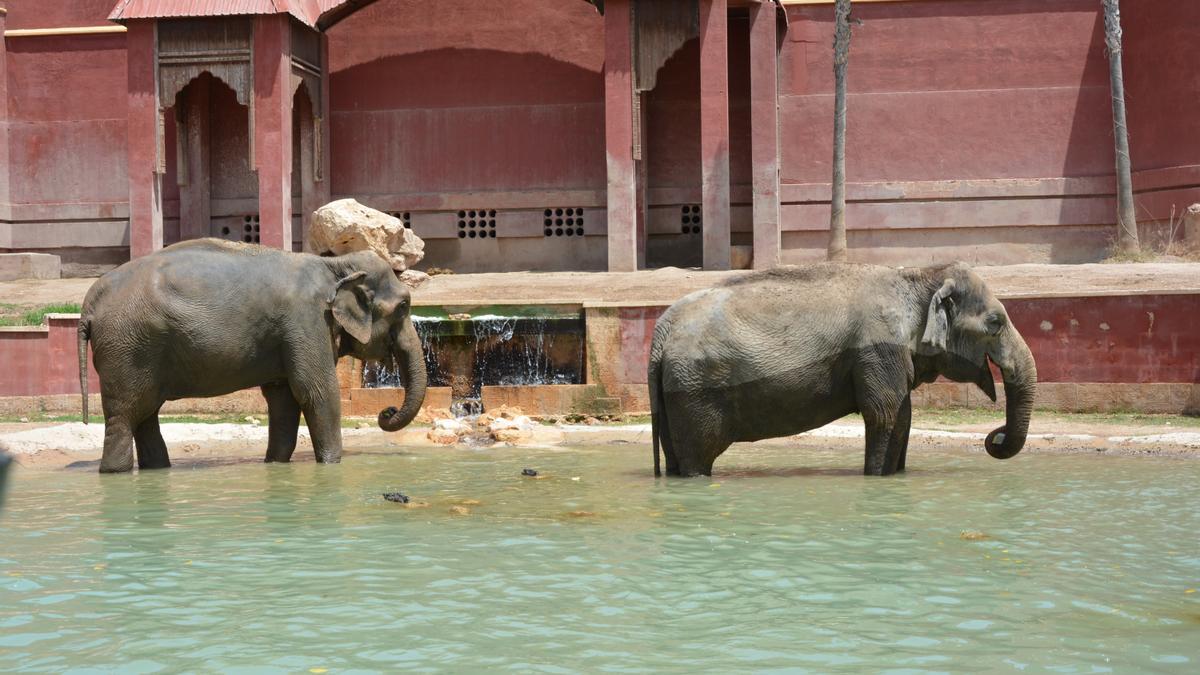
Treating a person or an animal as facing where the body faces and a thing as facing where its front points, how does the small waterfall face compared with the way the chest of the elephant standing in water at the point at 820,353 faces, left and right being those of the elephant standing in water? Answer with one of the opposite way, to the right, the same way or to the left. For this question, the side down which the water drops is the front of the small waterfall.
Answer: to the right

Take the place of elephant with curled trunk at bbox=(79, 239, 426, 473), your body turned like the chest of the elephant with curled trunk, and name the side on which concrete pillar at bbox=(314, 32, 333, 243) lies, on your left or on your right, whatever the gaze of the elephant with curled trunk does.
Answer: on your left

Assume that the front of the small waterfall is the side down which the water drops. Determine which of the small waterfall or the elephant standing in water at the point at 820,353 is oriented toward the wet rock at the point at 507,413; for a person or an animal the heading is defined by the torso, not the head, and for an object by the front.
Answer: the small waterfall

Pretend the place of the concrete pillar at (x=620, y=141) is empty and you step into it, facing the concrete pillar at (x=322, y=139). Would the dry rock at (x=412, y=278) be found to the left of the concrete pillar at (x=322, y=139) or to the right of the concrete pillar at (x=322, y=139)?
left

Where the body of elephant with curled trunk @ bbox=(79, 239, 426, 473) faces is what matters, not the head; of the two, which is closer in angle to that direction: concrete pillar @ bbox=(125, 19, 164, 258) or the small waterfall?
the small waterfall

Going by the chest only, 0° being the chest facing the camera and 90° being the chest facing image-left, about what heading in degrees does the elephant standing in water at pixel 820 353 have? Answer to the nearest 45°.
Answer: approximately 270°

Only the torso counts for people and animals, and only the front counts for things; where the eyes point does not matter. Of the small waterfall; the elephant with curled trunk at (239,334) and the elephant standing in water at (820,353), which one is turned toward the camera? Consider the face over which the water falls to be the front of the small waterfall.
the small waterfall

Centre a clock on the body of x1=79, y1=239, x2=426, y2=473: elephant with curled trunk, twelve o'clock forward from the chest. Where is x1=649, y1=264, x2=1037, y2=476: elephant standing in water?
The elephant standing in water is roughly at 1 o'clock from the elephant with curled trunk.

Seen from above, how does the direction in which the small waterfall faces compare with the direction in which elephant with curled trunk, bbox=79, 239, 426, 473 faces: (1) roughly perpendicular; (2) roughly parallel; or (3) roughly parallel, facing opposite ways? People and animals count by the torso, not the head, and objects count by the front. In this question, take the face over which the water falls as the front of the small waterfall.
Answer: roughly perpendicular

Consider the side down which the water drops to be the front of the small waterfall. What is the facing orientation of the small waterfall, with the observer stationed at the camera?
facing the viewer

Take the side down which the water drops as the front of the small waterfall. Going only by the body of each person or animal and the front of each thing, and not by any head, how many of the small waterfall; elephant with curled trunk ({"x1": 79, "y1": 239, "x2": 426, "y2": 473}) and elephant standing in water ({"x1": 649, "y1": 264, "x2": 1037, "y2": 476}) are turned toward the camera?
1

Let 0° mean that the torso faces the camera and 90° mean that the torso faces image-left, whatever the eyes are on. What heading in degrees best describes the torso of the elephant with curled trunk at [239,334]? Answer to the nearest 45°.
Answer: approximately 270°

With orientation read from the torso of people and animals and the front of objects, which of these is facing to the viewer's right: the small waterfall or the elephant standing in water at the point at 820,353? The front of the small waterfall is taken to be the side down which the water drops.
the elephant standing in water

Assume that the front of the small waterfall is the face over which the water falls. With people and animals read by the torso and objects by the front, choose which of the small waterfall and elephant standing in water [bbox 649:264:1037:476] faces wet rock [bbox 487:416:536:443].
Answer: the small waterfall

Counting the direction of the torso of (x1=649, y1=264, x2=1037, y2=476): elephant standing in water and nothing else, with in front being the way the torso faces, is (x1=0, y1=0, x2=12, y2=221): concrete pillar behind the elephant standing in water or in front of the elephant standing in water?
behind

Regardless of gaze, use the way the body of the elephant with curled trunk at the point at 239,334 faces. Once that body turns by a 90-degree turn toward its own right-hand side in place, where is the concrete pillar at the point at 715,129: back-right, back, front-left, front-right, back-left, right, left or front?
back-left

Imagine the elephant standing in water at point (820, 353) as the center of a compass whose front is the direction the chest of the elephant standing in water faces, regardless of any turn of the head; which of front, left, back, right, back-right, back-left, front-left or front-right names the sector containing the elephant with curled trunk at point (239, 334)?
back

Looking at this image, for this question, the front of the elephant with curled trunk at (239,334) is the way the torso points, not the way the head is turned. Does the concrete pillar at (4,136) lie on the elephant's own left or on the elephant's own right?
on the elephant's own left
